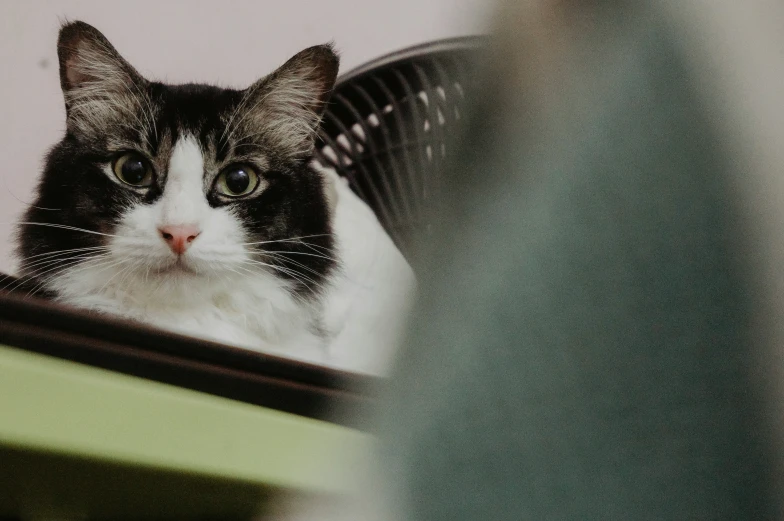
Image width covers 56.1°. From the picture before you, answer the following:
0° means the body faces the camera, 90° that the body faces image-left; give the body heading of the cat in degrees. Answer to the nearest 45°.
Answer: approximately 0°

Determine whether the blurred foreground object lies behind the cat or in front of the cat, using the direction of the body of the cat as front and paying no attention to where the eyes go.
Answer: in front
